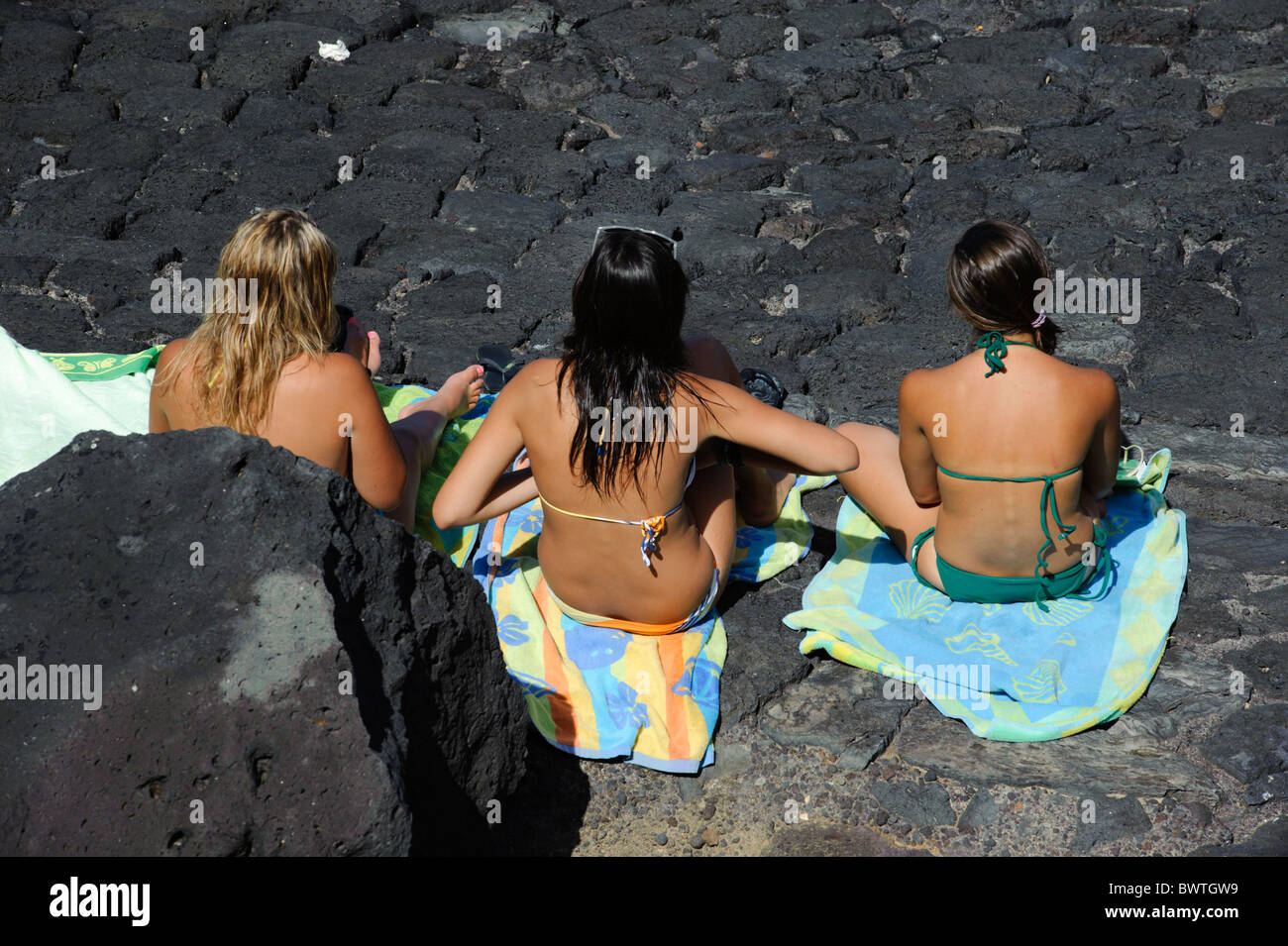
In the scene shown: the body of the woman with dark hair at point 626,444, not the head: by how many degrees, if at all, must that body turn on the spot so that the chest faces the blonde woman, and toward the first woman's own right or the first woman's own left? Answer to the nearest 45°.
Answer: approximately 90° to the first woman's own left

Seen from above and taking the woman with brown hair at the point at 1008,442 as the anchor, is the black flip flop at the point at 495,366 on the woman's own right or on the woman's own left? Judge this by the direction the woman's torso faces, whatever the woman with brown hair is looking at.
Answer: on the woman's own left

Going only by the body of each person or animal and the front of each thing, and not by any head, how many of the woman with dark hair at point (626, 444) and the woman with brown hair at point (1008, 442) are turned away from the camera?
2

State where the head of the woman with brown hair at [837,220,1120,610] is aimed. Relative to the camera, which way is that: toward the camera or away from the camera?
away from the camera

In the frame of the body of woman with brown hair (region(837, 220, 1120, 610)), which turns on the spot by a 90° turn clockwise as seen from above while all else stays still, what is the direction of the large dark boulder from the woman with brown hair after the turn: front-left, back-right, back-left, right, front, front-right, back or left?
back-right

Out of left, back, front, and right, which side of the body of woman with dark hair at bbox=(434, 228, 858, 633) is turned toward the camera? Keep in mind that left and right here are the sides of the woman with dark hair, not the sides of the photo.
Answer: back

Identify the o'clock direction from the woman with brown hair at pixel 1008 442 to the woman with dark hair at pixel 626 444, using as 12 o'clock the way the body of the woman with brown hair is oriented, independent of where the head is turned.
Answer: The woman with dark hair is roughly at 8 o'clock from the woman with brown hair.

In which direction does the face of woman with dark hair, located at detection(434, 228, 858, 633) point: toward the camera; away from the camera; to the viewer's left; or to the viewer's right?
away from the camera

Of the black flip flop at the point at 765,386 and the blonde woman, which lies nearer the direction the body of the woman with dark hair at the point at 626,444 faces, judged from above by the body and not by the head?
the black flip flop

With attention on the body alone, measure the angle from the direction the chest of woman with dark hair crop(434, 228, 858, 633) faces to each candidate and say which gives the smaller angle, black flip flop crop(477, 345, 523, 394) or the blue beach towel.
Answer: the black flip flop

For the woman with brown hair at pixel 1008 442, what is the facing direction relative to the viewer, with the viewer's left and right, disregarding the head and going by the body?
facing away from the viewer
